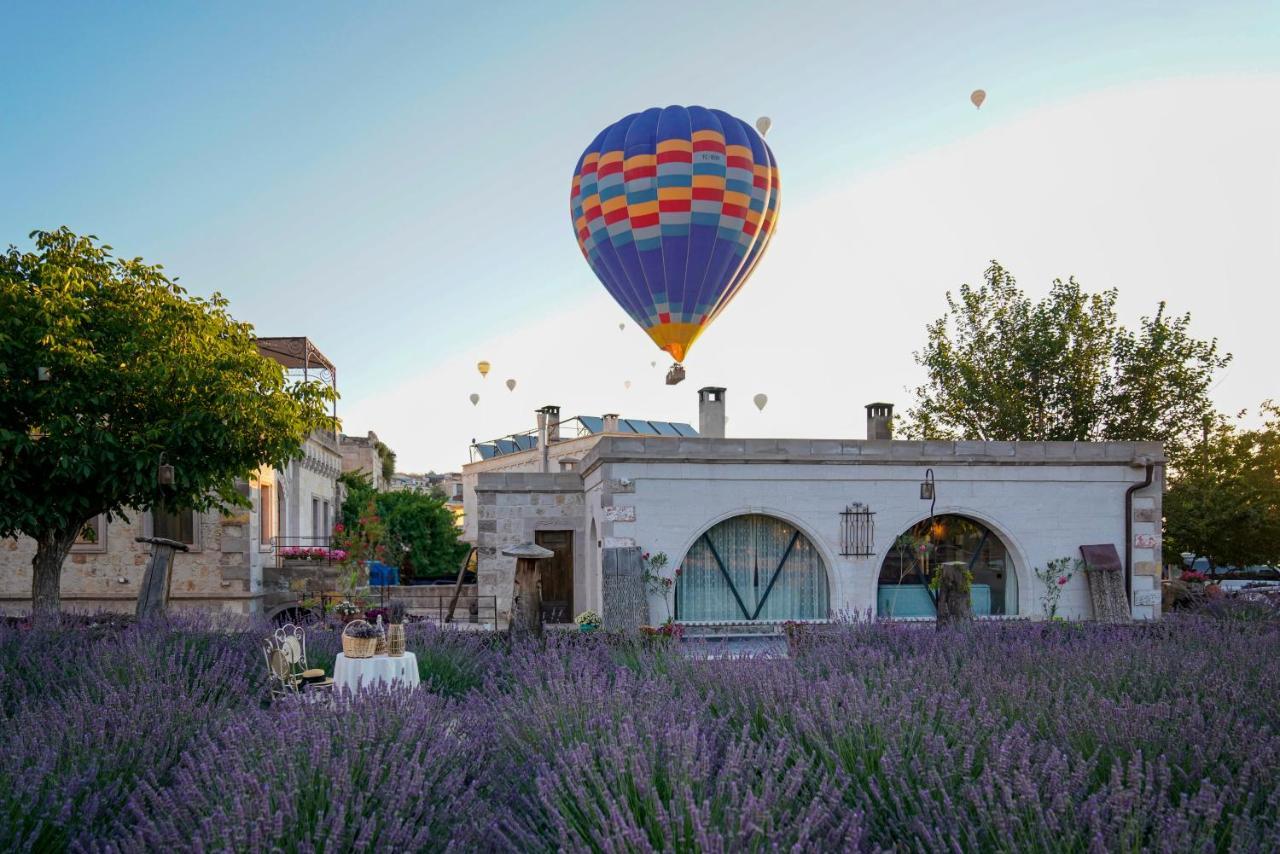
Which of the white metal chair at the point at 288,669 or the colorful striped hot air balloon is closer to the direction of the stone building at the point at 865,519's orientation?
the white metal chair

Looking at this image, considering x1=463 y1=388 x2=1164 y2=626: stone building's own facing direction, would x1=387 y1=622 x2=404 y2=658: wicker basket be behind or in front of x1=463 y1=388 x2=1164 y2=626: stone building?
in front

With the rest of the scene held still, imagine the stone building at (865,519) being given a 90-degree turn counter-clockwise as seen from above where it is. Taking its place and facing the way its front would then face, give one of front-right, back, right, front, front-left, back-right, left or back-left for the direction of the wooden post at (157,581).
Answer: back-right

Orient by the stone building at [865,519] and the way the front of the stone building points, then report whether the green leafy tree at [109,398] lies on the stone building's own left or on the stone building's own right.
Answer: on the stone building's own right

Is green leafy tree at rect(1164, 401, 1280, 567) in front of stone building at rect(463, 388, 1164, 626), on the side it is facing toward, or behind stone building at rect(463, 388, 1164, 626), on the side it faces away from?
behind

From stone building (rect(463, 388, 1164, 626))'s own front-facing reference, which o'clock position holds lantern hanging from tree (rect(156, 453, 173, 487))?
The lantern hanging from tree is roughly at 2 o'clock from the stone building.

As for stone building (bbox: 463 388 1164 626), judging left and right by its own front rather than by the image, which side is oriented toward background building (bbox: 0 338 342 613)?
right

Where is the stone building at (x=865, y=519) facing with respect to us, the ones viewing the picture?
facing the viewer

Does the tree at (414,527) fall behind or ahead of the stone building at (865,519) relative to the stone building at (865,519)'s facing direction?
behind

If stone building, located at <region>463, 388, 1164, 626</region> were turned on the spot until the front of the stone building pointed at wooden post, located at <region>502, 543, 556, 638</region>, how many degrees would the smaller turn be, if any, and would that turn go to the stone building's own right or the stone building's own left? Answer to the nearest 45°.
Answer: approximately 45° to the stone building's own right

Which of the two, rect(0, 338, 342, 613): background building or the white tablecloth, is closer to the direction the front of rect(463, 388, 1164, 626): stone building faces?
the white tablecloth

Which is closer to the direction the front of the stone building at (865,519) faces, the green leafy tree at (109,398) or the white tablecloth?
the white tablecloth

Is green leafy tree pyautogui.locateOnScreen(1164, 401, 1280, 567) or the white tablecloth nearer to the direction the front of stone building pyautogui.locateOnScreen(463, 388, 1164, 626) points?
the white tablecloth

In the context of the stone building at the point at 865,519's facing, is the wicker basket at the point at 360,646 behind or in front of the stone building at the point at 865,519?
in front
